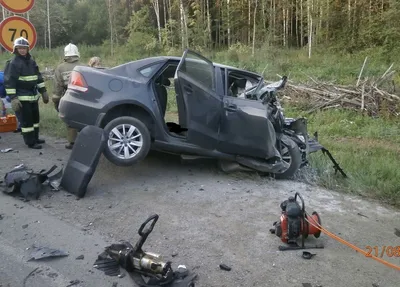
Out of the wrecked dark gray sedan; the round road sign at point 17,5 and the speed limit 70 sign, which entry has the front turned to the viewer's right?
the wrecked dark gray sedan

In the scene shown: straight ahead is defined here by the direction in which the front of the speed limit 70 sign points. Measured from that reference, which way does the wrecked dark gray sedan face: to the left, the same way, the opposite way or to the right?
to the left

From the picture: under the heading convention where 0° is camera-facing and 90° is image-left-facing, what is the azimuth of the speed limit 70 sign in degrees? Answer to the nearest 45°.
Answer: approximately 0°

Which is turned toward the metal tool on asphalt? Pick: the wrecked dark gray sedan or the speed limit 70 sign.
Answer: the speed limit 70 sign

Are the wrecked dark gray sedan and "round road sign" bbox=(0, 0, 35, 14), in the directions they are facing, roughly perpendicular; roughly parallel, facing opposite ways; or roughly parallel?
roughly perpendicular

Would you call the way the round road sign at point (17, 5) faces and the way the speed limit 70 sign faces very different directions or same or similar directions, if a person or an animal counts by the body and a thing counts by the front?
same or similar directions

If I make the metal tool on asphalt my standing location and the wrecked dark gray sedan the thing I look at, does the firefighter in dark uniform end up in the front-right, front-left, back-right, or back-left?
front-left

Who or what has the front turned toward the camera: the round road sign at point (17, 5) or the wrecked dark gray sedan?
the round road sign

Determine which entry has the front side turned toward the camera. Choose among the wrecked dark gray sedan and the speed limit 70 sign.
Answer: the speed limit 70 sign

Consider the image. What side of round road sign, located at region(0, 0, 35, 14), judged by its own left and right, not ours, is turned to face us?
front

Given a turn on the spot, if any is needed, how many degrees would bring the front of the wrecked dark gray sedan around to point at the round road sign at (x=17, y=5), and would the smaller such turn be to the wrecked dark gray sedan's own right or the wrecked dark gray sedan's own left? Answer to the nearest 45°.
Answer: approximately 135° to the wrecked dark gray sedan's own left

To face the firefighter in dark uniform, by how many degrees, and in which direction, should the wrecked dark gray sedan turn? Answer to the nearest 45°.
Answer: approximately 135° to its left

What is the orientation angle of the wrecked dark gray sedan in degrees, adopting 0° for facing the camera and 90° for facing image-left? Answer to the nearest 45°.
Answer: approximately 270°
